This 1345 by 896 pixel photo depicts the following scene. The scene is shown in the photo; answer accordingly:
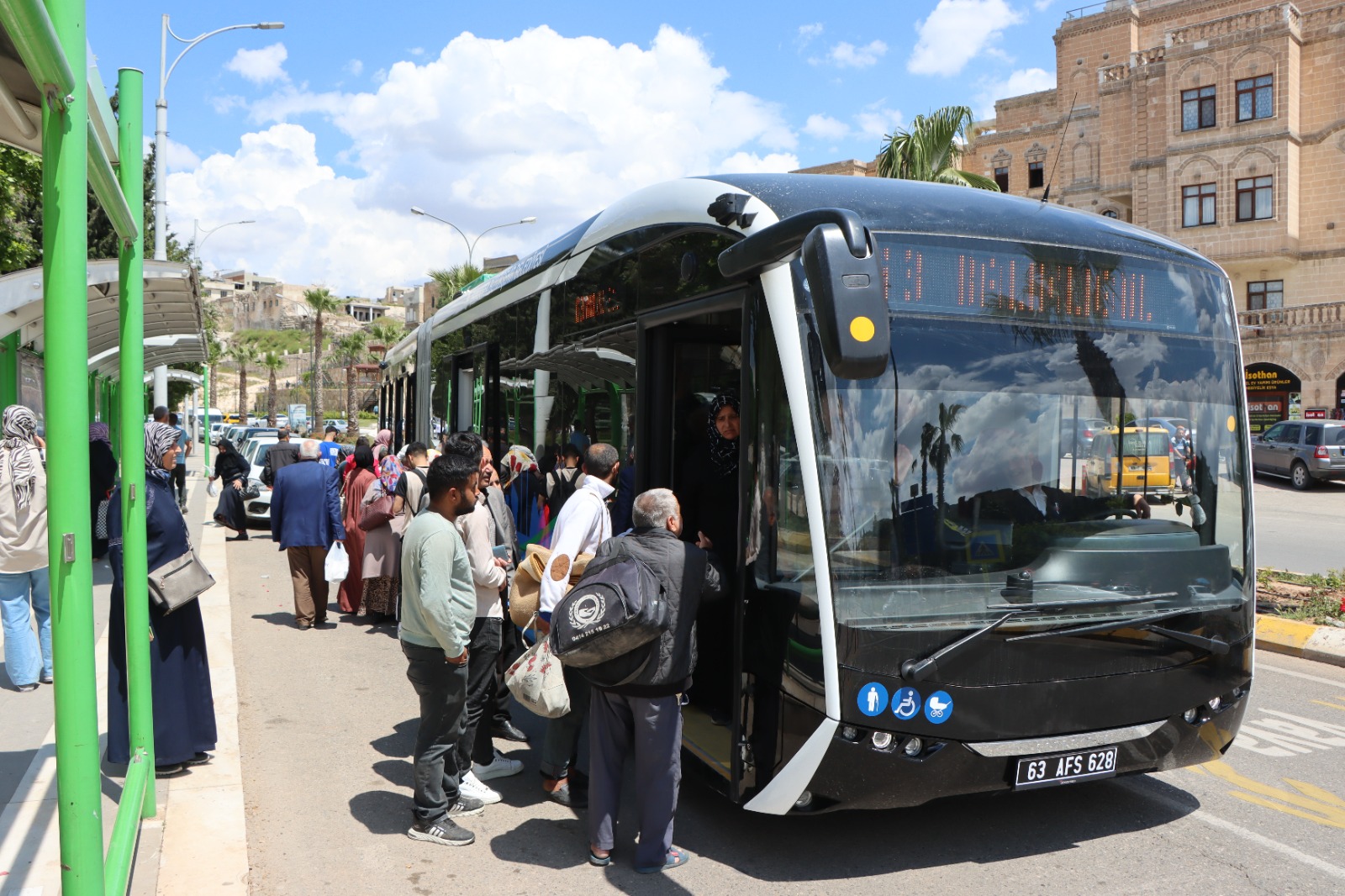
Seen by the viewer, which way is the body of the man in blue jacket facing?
away from the camera

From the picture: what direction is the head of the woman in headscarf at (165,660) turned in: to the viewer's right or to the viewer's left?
to the viewer's right

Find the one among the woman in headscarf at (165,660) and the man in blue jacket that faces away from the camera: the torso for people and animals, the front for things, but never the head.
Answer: the man in blue jacket

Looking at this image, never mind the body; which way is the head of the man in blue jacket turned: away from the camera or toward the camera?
away from the camera

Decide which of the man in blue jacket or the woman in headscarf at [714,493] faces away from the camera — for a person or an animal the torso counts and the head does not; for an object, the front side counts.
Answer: the man in blue jacket

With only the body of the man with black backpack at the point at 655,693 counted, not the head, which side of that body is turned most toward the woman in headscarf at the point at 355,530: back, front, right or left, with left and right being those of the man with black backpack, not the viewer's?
left

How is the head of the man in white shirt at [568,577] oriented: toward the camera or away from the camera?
away from the camera

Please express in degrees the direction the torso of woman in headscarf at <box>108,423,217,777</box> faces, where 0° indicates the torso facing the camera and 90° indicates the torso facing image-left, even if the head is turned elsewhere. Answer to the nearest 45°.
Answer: approximately 270°

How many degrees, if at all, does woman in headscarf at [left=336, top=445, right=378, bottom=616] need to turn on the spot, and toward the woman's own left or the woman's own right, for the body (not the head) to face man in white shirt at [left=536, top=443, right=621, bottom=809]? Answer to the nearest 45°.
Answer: approximately 135° to the woman's own right

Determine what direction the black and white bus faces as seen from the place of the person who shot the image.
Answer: facing the viewer and to the right of the viewer

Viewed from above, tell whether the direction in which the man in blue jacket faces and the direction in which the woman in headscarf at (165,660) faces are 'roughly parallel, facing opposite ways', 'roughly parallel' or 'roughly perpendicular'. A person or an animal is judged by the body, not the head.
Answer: roughly perpendicular

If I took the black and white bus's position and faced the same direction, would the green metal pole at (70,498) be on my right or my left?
on my right

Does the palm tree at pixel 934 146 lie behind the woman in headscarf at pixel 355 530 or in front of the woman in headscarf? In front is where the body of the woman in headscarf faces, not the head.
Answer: in front

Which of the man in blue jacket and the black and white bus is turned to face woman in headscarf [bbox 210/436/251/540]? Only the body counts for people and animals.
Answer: the man in blue jacket

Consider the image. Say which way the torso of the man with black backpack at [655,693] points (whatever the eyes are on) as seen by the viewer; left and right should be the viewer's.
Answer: facing away from the viewer and to the right of the viewer

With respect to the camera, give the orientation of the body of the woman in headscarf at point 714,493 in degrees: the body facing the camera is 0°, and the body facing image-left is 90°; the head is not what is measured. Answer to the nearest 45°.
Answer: approximately 0°

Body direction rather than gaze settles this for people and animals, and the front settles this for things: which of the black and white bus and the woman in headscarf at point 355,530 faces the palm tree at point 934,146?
the woman in headscarf

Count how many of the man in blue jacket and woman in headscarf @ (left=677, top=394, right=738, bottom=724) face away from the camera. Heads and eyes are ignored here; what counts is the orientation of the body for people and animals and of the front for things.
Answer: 1
